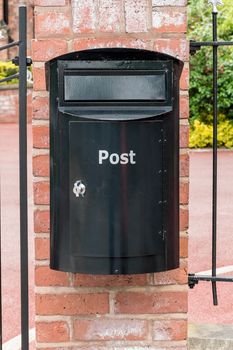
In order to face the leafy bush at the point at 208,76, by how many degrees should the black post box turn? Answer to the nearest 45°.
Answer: approximately 180°

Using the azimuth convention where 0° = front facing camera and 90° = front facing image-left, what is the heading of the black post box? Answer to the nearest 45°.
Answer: approximately 0°

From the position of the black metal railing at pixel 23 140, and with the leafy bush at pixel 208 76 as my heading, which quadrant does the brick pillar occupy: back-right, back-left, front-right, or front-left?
front-right

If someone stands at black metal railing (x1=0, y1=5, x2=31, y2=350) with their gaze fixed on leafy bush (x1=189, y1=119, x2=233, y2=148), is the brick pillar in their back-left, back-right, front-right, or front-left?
front-right

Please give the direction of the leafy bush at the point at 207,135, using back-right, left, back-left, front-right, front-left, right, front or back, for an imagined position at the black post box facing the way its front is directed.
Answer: back

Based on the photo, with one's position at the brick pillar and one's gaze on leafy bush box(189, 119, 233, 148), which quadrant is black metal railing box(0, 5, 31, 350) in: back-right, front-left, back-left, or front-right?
back-left
